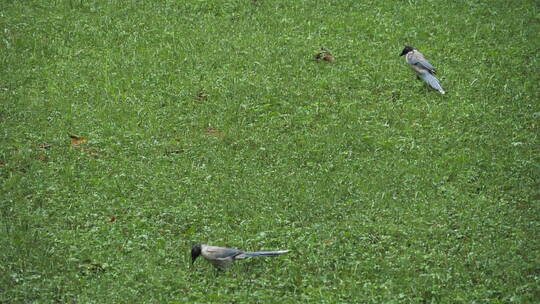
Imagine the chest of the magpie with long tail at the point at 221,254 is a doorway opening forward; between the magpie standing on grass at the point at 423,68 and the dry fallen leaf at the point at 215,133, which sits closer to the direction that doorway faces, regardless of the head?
the dry fallen leaf

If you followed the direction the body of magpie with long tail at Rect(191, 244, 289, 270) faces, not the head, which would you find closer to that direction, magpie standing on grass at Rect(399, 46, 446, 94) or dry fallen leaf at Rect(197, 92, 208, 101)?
the dry fallen leaf

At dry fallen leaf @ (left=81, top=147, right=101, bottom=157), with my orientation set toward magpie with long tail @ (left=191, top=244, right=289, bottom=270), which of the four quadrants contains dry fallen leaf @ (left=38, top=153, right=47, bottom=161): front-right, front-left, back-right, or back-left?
back-right

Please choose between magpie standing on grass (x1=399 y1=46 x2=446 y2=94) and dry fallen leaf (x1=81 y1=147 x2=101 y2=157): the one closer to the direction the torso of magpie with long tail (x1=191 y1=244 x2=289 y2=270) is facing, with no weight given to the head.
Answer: the dry fallen leaf

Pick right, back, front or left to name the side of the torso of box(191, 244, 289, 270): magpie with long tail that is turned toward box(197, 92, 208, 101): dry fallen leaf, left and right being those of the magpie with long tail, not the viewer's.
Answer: right

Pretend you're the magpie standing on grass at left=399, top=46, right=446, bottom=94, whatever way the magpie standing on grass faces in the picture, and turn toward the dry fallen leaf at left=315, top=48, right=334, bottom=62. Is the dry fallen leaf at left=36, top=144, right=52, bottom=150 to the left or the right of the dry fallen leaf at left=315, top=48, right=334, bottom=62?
left

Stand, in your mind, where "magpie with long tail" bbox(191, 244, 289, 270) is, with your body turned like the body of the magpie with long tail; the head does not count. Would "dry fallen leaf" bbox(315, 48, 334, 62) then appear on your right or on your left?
on your right

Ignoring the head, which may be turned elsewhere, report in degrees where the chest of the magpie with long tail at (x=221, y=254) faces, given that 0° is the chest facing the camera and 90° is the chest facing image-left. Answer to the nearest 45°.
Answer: approximately 90°

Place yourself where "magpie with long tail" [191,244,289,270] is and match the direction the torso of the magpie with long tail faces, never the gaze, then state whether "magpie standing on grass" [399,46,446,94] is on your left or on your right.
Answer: on your right

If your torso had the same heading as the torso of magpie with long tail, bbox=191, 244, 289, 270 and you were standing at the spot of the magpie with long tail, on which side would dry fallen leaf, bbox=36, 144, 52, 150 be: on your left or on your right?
on your right

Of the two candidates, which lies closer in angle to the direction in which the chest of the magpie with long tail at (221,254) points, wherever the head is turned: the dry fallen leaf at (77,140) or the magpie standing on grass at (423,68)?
the dry fallen leaf

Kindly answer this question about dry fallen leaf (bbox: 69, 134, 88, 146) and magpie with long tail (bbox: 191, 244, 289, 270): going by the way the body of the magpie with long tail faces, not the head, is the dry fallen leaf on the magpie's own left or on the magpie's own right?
on the magpie's own right

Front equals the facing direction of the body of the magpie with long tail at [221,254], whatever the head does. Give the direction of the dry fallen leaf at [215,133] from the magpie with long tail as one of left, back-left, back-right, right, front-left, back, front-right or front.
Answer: right
